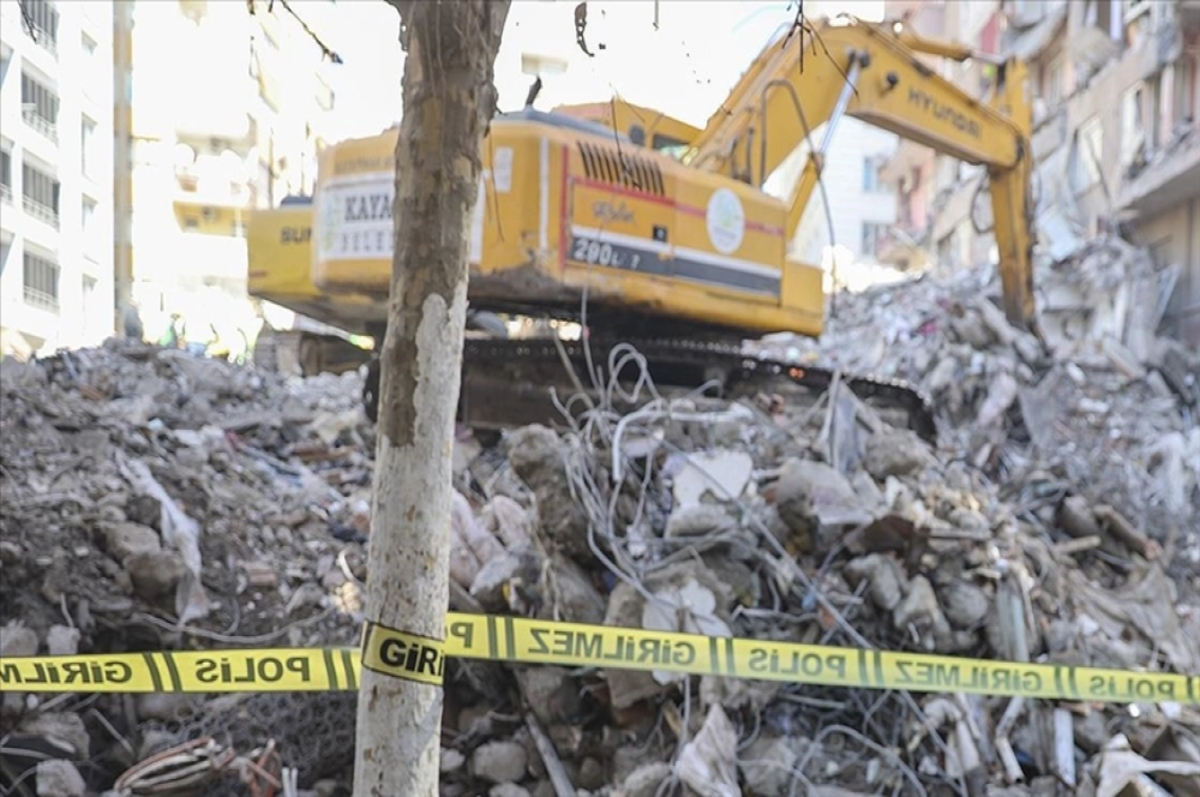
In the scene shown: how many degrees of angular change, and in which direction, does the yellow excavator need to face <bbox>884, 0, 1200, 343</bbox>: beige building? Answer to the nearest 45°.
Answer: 0° — it already faces it

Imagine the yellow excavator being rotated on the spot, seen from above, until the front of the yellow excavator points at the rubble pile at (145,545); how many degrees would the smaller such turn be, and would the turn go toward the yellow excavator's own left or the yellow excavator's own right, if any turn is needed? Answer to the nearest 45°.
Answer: approximately 180°

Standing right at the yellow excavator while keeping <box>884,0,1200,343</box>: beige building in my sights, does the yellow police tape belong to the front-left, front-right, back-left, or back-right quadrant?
back-right

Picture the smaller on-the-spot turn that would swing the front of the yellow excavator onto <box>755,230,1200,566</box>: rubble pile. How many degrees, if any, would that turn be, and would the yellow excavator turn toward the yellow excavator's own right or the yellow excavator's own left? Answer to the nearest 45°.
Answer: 0° — it already faces it

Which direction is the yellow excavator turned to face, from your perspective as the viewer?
facing away from the viewer and to the right of the viewer

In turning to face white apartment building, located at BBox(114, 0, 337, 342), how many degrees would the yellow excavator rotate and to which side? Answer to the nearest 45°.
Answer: approximately 90° to its left
